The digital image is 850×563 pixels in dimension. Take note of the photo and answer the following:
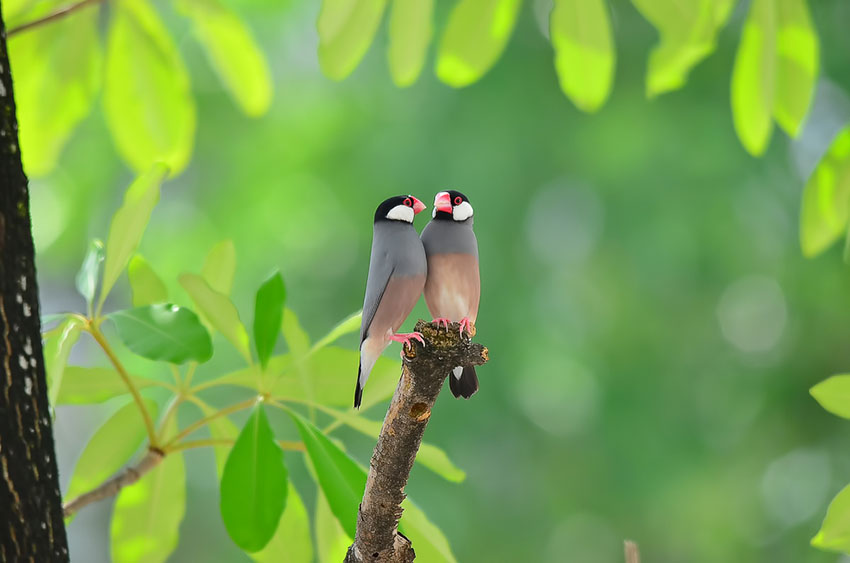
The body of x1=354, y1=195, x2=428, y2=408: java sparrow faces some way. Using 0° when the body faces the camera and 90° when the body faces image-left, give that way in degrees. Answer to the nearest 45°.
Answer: approximately 270°

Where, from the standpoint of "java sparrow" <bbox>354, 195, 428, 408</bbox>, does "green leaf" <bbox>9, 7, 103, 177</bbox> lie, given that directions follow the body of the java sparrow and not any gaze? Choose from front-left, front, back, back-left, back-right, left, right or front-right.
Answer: back-left
